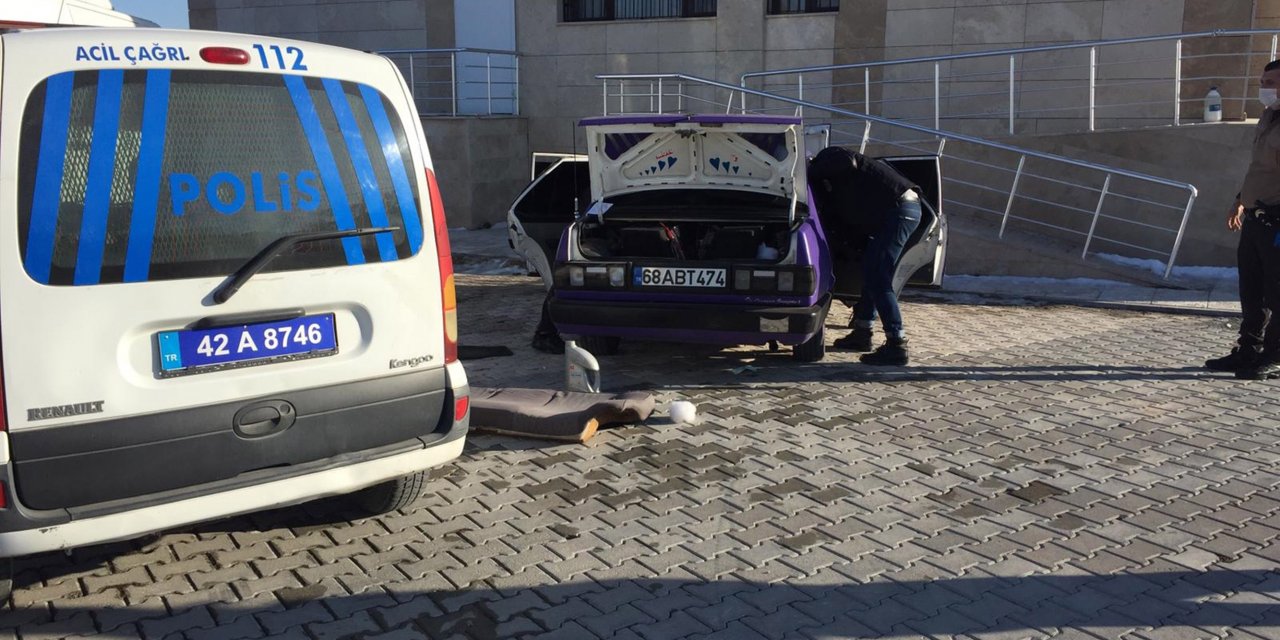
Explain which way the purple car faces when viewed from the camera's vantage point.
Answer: facing away from the viewer

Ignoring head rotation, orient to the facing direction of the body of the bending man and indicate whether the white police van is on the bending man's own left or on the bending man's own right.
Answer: on the bending man's own left

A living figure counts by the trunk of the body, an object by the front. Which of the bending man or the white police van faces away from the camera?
the white police van

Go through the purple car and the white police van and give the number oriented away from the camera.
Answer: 2

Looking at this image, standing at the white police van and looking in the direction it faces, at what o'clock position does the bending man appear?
The bending man is roughly at 2 o'clock from the white police van.

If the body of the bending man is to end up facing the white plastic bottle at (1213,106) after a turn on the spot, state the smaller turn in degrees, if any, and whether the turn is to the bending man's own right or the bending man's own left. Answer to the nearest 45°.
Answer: approximately 135° to the bending man's own right

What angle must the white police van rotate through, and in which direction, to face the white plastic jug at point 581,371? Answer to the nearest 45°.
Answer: approximately 45° to its right

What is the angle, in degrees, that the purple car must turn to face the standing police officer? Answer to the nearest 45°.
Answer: approximately 90° to its right

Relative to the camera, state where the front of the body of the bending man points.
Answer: to the viewer's left

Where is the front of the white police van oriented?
away from the camera

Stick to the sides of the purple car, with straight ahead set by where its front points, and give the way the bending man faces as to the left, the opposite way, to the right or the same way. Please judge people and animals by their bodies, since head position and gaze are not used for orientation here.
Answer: to the left

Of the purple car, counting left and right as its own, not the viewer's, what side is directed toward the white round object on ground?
back

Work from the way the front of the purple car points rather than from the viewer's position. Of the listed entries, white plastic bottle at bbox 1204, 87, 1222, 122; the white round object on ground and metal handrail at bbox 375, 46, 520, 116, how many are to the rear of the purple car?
1
